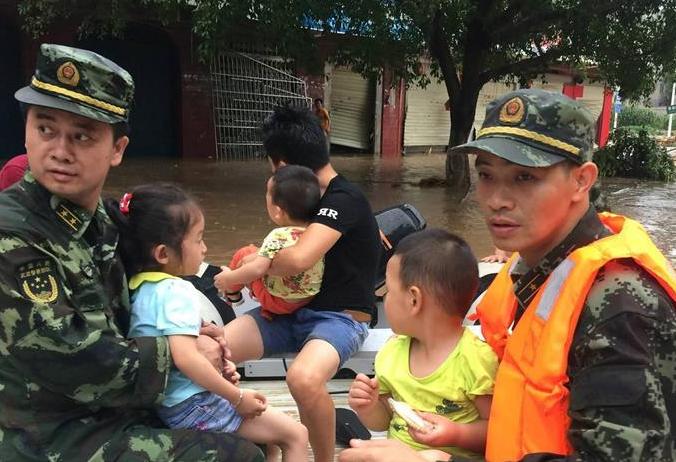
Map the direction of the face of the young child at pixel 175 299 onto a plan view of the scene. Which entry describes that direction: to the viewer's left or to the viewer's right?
to the viewer's right

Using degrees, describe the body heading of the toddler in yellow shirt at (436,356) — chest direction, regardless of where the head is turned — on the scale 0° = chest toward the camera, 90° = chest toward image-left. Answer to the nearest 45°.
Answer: approximately 45°

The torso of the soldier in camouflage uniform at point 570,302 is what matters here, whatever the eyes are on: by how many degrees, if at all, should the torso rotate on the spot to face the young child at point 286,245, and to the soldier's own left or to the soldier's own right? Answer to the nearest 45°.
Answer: approximately 90° to the soldier's own right

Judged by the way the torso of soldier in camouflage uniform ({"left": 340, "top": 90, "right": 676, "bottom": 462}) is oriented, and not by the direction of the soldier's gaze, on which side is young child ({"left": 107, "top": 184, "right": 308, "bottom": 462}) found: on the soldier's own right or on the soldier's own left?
on the soldier's own right

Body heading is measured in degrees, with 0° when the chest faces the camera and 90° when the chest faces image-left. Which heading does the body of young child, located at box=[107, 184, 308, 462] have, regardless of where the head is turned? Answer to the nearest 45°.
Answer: approximately 270°

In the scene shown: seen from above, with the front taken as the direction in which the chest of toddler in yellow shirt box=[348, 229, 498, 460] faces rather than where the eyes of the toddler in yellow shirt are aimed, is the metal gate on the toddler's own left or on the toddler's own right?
on the toddler's own right

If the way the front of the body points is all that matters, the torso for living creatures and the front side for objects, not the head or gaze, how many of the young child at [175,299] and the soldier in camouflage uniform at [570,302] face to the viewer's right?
1
